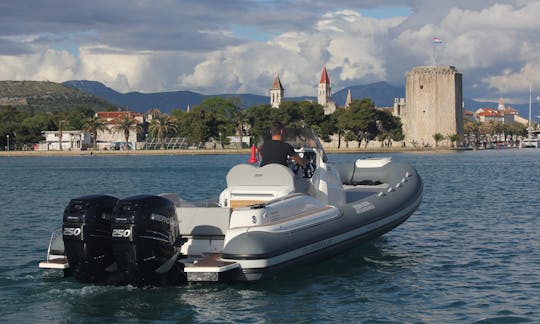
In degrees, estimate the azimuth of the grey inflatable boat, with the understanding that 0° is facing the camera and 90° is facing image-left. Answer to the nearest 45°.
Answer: approximately 225°
